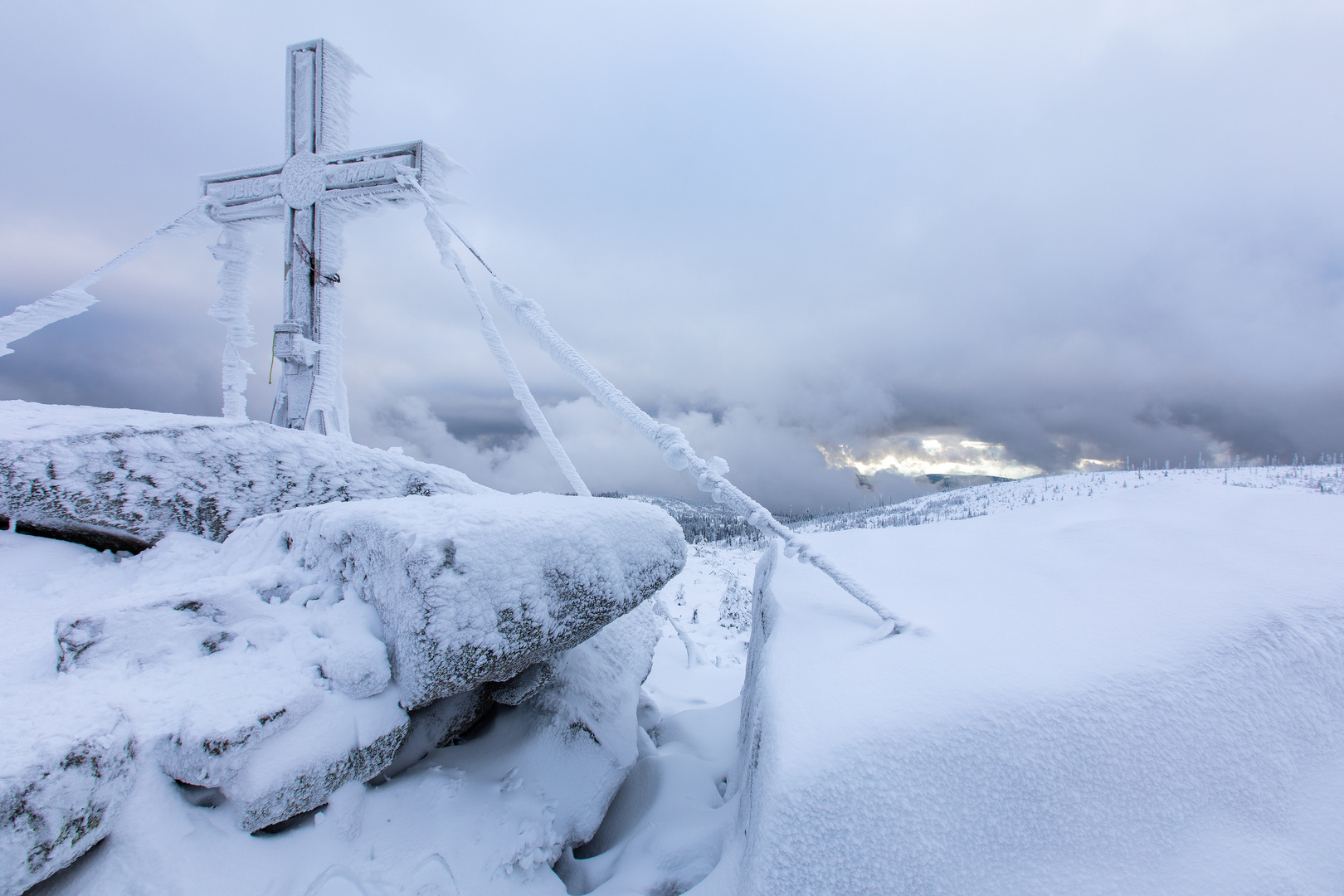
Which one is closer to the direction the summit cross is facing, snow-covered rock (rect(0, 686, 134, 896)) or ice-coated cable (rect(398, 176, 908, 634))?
the snow-covered rock

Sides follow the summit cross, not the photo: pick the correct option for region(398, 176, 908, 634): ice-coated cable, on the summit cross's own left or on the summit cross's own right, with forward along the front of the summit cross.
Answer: on the summit cross's own left

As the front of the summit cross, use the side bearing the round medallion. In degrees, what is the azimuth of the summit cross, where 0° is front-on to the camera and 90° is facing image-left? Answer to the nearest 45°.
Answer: approximately 45°

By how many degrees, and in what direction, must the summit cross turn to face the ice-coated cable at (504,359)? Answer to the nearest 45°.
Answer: approximately 90° to its left

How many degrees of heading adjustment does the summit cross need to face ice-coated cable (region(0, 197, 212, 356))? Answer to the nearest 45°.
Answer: approximately 45° to its right
